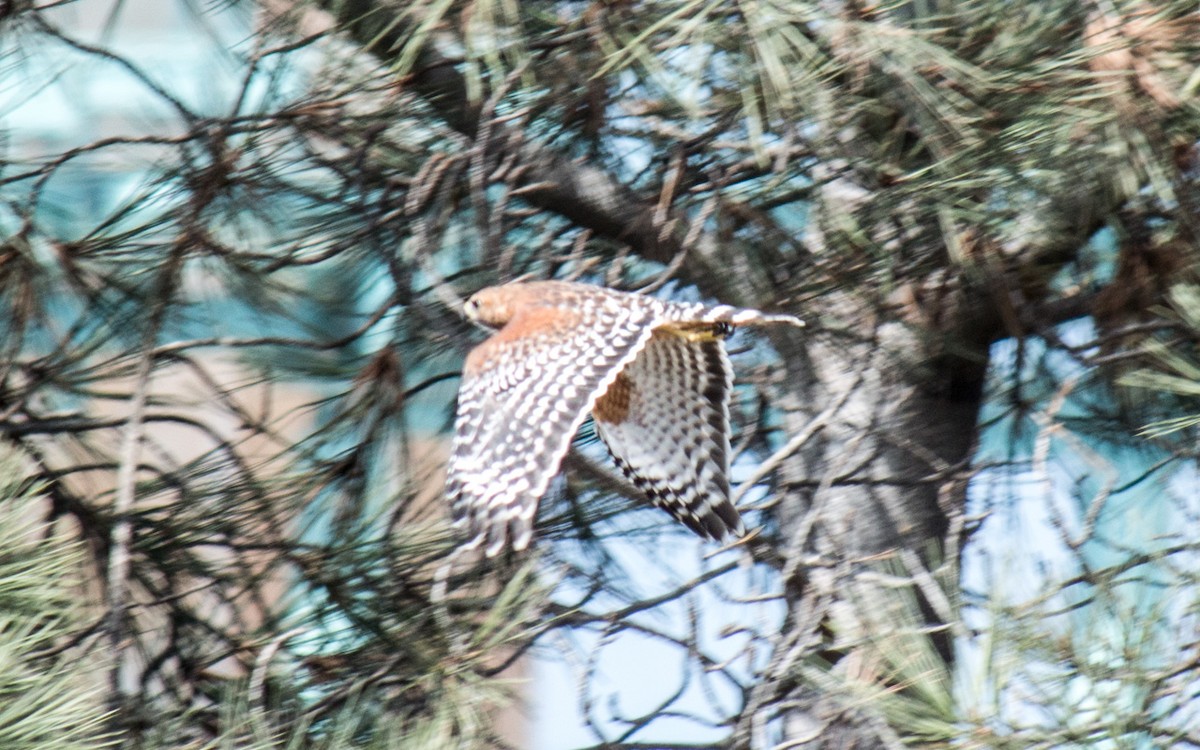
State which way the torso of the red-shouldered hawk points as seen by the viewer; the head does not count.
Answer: to the viewer's left
